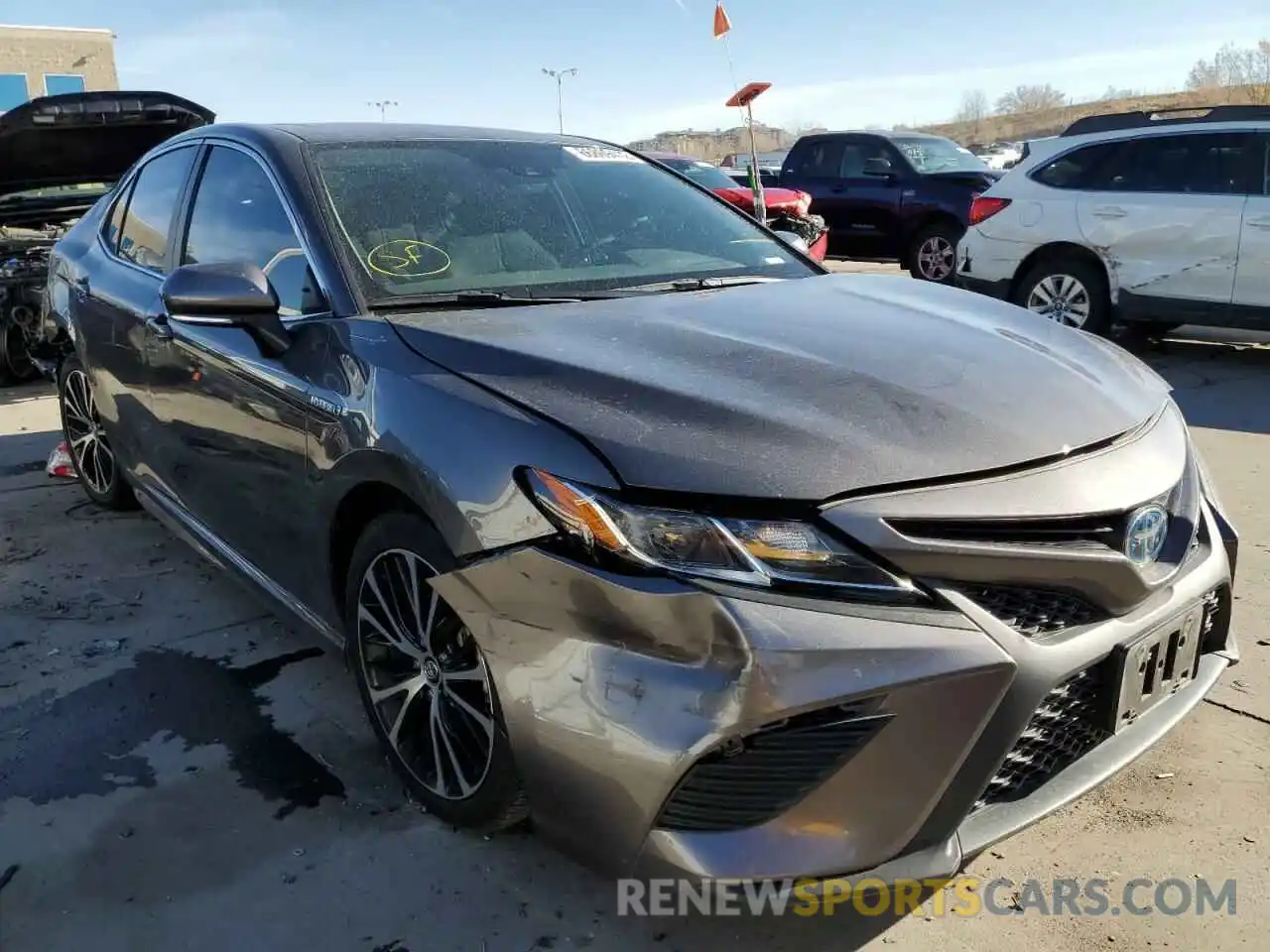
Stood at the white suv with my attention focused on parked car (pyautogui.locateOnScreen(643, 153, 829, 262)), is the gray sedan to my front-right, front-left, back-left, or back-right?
back-left

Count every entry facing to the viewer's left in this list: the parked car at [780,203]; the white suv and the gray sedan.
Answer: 0

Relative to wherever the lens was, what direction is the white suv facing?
facing to the right of the viewer

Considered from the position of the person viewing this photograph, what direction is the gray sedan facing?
facing the viewer and to the right of the viewer

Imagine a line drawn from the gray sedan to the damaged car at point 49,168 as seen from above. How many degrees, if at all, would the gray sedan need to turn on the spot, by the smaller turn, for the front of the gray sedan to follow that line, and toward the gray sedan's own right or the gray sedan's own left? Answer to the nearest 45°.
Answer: approximately 180°

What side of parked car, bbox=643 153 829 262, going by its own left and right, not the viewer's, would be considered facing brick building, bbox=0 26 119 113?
back

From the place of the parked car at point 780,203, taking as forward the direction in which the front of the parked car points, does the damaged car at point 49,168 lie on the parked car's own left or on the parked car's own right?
on the parked car's own right

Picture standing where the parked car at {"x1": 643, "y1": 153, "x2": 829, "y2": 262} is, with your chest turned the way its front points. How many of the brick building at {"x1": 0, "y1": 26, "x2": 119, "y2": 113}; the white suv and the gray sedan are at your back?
1

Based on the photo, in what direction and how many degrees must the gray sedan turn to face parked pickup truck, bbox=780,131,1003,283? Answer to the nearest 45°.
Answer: approximately 135° to its left

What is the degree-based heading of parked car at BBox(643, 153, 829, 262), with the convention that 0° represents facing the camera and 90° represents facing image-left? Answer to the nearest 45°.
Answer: approximately 315°

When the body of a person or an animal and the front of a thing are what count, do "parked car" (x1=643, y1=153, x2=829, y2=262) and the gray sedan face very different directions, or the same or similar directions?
same or similar directions
